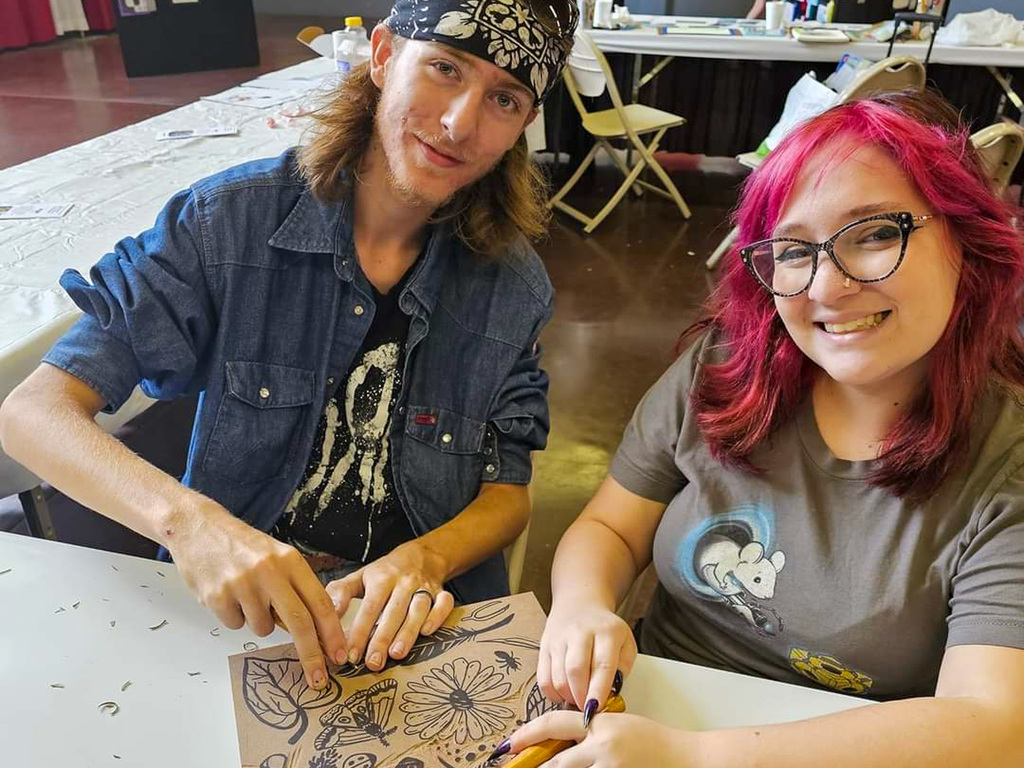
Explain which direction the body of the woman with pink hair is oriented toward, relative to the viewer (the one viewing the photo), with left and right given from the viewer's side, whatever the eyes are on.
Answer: facing the viewer and to the left of the viewer

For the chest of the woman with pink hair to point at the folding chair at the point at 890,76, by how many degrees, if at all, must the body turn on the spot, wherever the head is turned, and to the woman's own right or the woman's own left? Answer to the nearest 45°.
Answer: approximately 135° to the woman's own right

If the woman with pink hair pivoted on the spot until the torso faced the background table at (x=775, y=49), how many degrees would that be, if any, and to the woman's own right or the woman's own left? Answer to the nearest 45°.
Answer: approximately 135° to the woman's own right

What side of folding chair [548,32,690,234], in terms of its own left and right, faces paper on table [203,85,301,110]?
back

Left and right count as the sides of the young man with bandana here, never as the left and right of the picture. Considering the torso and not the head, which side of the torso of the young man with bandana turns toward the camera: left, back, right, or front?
front

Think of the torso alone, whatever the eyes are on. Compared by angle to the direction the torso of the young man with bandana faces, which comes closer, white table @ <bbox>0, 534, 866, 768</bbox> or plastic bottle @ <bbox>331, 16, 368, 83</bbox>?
the white table

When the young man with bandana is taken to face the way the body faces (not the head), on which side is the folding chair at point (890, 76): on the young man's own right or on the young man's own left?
on the young man's own left

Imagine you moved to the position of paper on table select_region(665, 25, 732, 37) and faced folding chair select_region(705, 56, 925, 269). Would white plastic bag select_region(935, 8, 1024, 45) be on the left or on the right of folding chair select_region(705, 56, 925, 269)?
left

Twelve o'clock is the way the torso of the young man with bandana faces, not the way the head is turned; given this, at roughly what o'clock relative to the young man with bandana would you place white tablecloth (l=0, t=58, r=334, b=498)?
The white tablecloth is roughly at 5 o'clock from the young man with bandana.

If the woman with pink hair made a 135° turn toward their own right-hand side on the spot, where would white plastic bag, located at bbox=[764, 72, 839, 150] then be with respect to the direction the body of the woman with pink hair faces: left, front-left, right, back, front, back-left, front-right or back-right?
front
